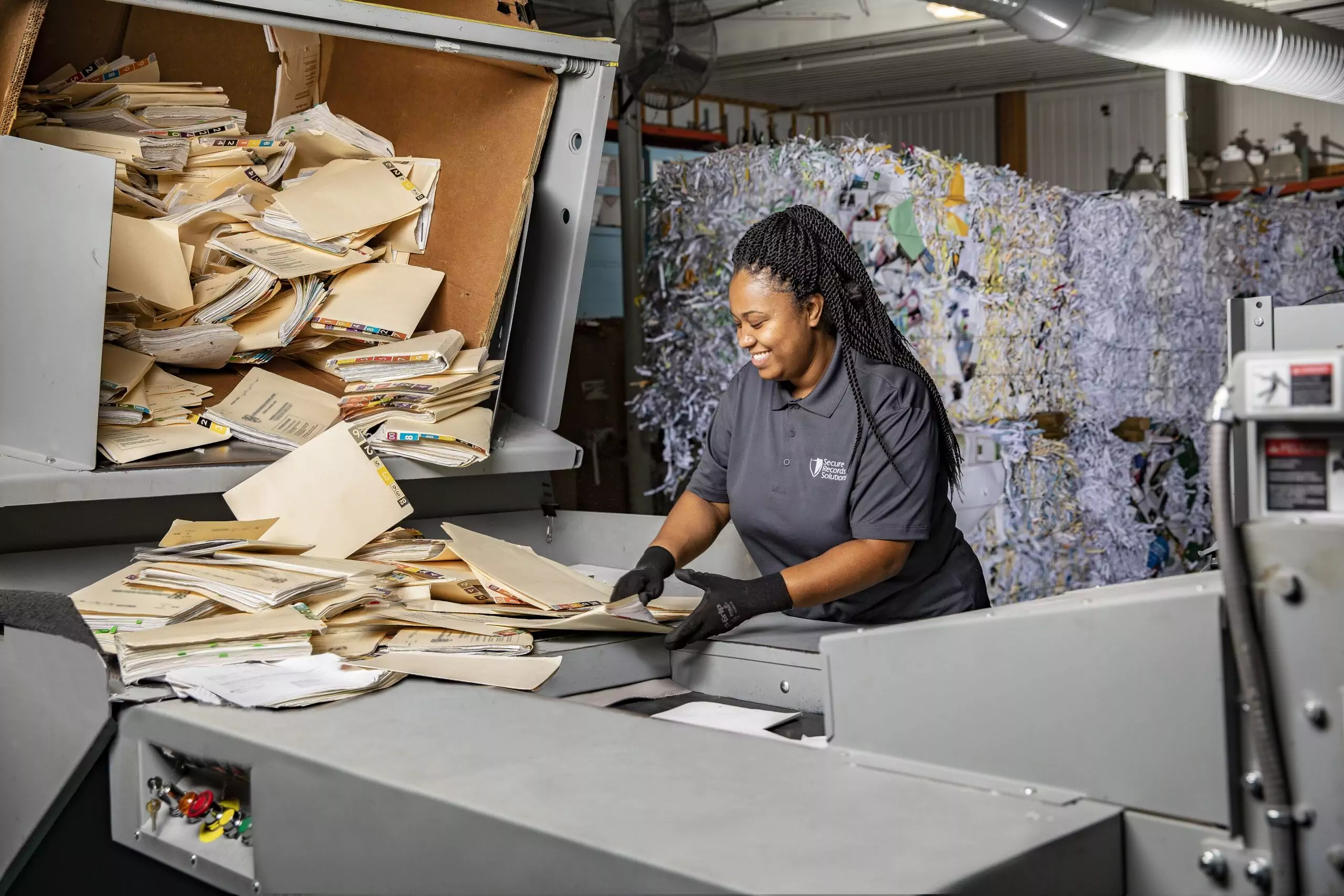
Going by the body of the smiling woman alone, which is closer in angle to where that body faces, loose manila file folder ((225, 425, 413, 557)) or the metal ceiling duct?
the loose manila file folder

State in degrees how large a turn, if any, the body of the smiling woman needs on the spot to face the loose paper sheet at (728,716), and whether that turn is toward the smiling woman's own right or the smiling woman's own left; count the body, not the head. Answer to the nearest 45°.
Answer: approximately 45° to the smiling woman's own left

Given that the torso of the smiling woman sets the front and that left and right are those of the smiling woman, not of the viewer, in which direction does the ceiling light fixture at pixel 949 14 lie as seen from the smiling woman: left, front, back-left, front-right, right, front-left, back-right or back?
back-right

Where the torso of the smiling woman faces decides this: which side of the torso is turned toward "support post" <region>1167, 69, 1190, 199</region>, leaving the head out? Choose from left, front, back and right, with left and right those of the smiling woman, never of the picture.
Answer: back

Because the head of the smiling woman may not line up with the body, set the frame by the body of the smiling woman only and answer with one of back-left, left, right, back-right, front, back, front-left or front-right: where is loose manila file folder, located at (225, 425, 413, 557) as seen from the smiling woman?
front-right

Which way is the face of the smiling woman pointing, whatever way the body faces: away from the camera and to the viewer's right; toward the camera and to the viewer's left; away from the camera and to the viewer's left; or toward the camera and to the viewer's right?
toward the camera and to the viewer's left

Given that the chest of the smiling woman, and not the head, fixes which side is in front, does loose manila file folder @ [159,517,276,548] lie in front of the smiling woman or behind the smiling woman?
in front

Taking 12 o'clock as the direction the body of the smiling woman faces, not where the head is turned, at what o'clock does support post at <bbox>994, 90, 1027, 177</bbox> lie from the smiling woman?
The support post is roughly at 5 o'clock from the smiling woman.

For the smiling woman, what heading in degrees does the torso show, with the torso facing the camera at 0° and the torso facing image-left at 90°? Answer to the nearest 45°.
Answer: approximately 45°

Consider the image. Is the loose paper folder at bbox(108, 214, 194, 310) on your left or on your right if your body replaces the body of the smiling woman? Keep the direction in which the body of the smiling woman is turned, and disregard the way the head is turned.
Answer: on your right
